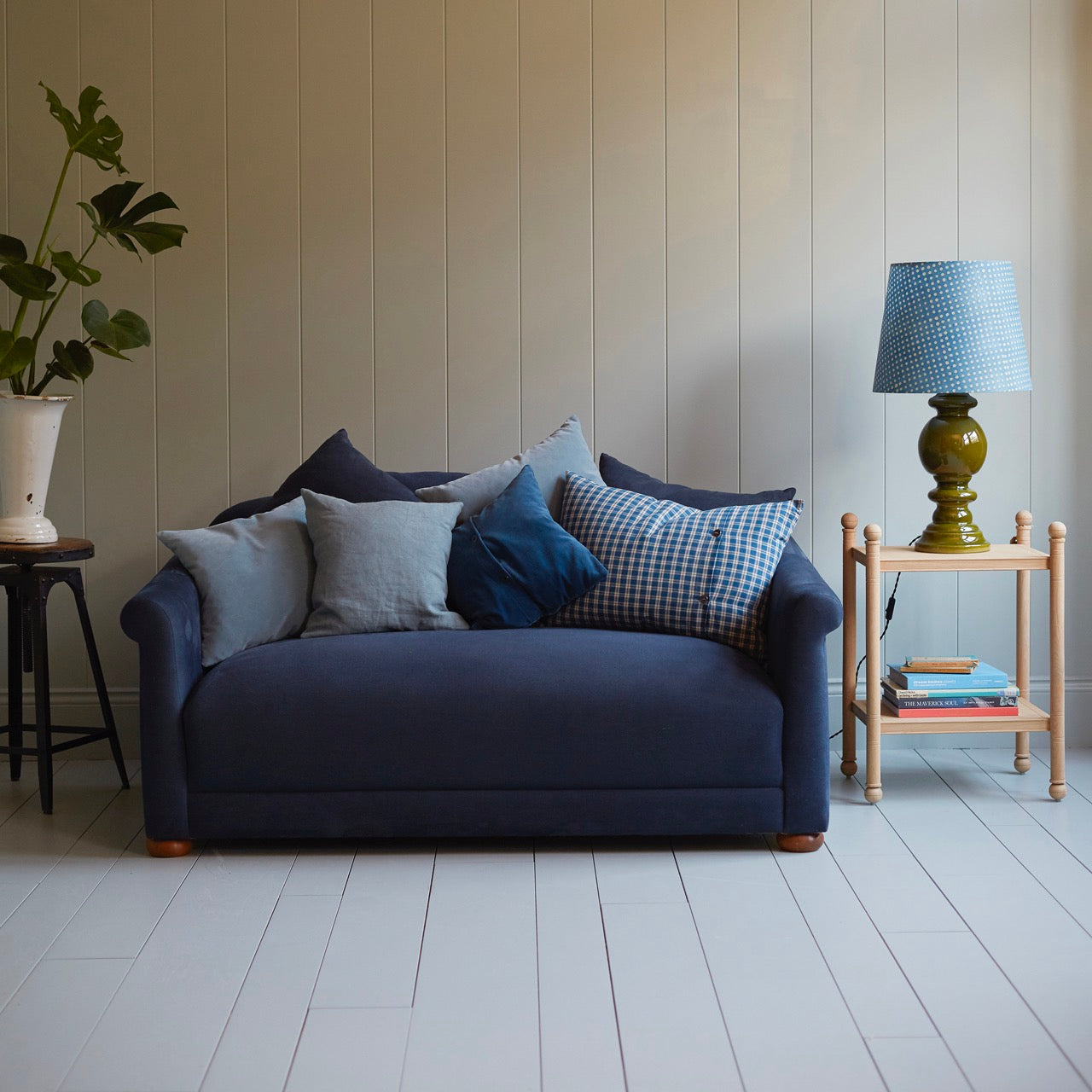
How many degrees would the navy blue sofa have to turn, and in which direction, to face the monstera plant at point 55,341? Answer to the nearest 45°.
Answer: approximately 135° to its right

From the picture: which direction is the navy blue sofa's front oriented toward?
toward the camera

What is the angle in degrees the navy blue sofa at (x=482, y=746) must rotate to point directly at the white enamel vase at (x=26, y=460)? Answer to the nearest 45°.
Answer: approximately 135° to its right
